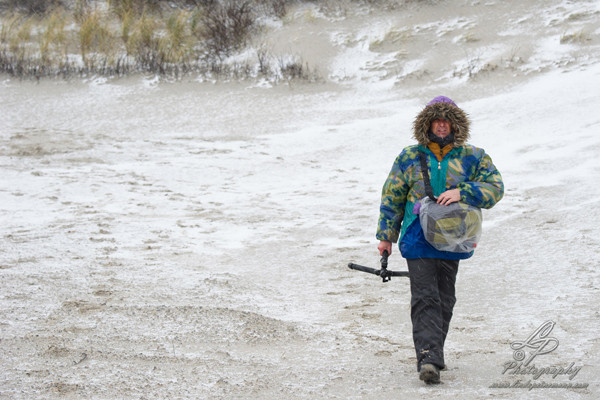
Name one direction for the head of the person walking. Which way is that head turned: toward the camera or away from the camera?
toward the camera

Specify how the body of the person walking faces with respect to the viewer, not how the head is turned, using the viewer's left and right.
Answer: facing the viewer
